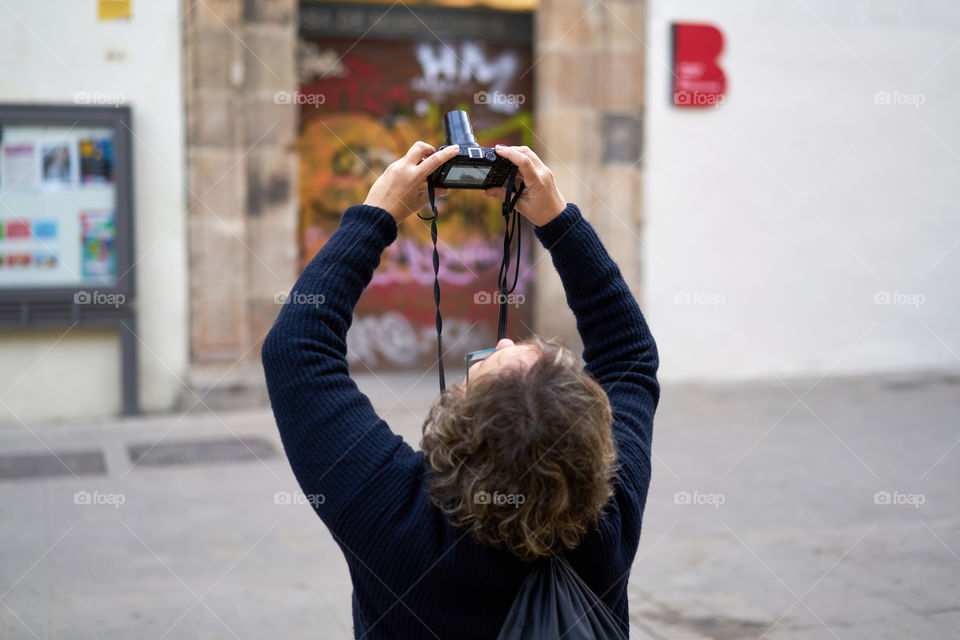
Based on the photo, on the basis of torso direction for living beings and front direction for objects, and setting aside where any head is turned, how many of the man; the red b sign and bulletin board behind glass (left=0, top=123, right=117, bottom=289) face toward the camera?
2

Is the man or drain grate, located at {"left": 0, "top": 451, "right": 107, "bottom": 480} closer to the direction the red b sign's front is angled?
the man

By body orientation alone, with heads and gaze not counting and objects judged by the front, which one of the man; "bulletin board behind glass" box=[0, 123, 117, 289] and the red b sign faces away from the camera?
the man

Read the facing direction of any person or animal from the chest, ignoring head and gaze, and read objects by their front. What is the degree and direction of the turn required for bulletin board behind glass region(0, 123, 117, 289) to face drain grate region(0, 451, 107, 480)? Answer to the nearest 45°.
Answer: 0° — it already faces it

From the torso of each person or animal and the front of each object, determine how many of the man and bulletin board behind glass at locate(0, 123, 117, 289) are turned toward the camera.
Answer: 1

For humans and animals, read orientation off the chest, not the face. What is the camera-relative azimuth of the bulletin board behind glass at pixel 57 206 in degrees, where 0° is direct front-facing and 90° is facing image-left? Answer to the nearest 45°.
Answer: approximately 0°

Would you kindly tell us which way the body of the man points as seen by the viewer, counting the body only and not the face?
away from the camera

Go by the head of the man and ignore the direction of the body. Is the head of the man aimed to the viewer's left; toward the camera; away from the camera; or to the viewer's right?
away from the camera

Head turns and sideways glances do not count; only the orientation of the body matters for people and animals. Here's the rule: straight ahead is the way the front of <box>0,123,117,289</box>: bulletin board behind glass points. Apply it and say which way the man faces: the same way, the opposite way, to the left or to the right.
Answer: the opposite way

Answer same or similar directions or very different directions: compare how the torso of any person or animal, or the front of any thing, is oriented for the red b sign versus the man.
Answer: very different directions

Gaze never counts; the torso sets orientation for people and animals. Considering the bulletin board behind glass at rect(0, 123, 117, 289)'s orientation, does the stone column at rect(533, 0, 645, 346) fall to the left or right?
on its left

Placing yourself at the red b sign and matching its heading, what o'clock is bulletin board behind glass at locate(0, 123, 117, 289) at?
The bulletin board behind glass is roughly at 2 o'clock from the red b sign.

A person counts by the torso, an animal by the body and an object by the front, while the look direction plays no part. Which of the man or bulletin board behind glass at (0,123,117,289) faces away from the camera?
the man

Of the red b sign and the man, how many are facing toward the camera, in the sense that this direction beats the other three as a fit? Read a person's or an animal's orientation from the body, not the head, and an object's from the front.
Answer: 1
